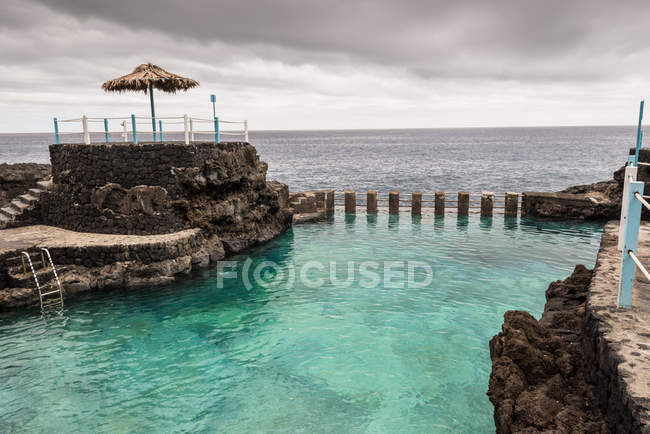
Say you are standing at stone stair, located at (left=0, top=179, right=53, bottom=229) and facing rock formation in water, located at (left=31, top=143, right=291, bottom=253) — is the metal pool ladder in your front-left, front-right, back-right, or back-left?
front-right

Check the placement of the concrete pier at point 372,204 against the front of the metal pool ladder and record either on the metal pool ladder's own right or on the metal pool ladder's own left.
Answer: on the metal pool ladder's own left

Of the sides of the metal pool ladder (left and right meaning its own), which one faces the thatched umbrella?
left

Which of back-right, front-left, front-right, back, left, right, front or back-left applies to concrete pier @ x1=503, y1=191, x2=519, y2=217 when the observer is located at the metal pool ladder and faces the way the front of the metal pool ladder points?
front-left

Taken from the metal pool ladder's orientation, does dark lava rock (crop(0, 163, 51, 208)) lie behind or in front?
behind

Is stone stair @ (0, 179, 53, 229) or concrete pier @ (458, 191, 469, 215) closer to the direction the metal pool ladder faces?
the concrete pier

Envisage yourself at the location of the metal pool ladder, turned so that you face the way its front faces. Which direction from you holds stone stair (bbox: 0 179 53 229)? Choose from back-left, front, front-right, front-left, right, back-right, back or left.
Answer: back-left

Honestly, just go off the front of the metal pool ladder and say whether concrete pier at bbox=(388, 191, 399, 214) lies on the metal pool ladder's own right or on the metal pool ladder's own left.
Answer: on the metal pool ladder's own left

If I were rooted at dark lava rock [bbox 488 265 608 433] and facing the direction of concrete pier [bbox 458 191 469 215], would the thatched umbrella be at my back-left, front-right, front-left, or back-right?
front-left

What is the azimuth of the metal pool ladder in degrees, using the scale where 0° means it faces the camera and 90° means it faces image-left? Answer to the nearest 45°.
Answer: approximately 315°

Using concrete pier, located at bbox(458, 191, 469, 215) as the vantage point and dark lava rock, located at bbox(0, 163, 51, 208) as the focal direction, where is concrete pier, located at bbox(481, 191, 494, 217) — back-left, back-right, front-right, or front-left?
back-left

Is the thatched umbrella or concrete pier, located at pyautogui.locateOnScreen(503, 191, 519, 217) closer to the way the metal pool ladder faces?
the concrete pier
